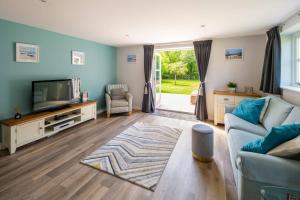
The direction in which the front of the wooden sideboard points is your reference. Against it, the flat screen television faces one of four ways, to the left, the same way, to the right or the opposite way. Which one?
to the left

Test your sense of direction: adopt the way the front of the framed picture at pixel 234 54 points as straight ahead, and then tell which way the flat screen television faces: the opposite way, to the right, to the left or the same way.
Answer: to the left

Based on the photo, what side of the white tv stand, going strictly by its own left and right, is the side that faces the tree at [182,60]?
left

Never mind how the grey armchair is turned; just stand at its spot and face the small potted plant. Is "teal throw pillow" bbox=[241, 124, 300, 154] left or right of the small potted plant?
right

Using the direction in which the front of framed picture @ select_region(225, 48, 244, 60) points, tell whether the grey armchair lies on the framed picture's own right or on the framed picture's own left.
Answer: on the framed picture's own right

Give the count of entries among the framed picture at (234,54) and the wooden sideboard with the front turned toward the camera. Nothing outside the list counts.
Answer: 2

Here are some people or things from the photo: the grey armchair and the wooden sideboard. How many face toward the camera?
2

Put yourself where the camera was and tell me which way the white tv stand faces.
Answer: facing the viewer and to the right of the viewer

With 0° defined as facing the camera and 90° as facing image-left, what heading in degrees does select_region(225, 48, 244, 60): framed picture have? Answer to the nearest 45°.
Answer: approximately 0°
